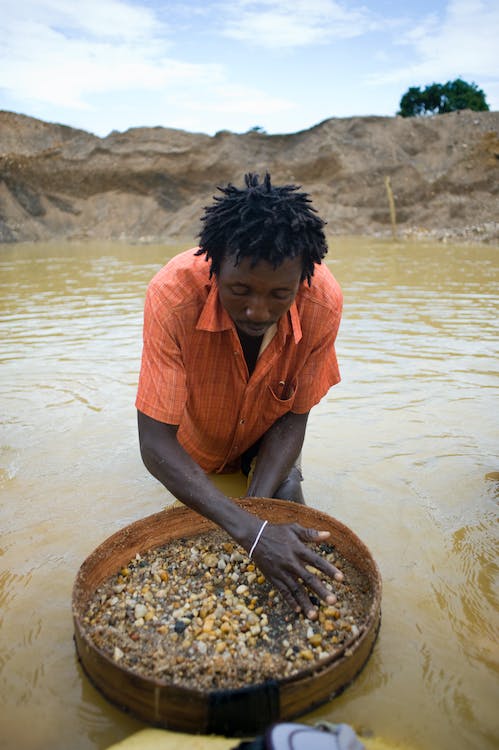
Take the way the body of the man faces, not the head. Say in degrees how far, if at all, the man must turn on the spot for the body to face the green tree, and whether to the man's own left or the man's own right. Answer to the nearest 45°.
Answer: approximately 180°

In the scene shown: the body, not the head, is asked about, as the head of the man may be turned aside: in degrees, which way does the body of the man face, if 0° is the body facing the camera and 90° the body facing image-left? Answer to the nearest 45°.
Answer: approximately 0°
